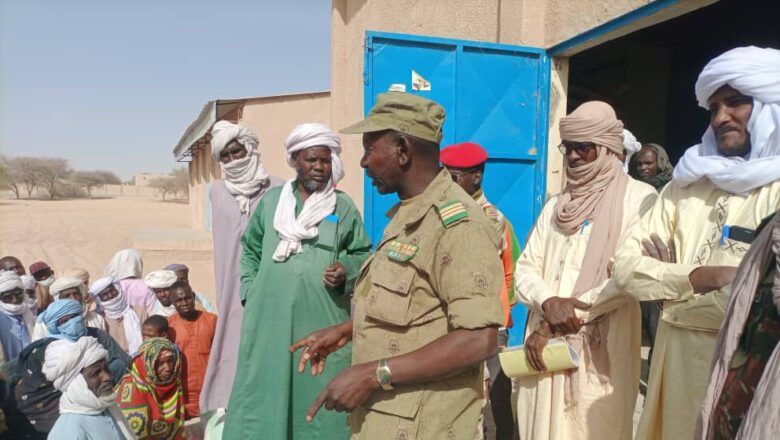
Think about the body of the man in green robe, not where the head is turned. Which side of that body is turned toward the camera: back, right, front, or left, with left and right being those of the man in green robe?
front

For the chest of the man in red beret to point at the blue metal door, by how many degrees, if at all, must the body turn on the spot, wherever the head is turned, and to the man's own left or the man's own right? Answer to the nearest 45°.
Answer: approximately 135° to the man's own right

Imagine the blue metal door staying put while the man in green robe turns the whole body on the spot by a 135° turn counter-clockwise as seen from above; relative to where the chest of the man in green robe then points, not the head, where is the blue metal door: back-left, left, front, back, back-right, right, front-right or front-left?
front

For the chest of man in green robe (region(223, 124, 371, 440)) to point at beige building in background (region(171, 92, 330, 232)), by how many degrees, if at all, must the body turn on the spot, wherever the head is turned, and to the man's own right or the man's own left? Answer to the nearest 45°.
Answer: approximately 180°

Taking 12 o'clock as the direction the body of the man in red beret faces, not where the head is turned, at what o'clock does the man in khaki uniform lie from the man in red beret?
The man in khaki uniform is roughly at 11 o'clock from the man in red beret.

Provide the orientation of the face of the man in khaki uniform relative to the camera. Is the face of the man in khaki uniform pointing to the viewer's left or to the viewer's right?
to the viewer's left

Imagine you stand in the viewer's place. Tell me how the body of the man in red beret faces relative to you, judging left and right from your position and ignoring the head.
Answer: facing the viewer and to the left of the viewer

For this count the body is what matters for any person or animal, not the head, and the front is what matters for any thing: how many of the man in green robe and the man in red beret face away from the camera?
0

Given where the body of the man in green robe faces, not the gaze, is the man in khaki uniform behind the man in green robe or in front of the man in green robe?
in front

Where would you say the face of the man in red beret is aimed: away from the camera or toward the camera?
toward the camera

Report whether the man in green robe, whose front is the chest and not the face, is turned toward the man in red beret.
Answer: no
